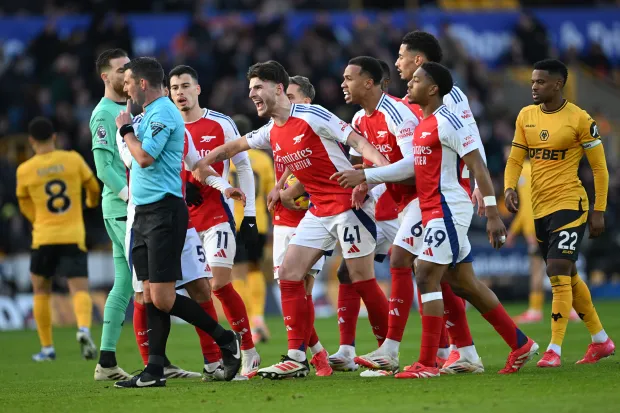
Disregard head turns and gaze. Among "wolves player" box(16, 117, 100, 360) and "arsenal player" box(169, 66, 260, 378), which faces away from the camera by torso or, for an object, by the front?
the wolves player

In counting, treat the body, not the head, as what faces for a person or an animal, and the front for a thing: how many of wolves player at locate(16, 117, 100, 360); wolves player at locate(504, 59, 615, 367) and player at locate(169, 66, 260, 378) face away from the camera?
1

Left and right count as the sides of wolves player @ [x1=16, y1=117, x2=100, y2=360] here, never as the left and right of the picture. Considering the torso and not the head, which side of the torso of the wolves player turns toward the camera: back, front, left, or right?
back

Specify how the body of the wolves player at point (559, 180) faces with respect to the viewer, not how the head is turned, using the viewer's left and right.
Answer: facing the viewer and to the left of the viewer

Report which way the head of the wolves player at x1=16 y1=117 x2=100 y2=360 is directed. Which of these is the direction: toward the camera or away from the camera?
away from the camera

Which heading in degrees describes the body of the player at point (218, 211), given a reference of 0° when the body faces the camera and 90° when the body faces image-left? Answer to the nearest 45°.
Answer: approximately 45°

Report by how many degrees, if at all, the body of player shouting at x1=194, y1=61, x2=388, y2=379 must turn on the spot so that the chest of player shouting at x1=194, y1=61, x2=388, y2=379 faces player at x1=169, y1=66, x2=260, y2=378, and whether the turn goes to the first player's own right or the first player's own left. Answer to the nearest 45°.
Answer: approximately 90° to the first player's own right

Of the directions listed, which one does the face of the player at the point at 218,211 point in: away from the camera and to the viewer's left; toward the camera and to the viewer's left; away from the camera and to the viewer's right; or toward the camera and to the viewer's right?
toward the camera and to the viewer's left

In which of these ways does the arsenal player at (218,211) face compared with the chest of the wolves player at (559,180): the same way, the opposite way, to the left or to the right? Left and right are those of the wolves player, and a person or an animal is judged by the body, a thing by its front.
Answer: the same way

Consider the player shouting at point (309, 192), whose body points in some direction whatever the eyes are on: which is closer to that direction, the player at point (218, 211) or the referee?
the referee

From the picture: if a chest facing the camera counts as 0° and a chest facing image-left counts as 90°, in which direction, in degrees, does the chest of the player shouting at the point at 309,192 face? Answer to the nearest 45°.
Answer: approximately 45°

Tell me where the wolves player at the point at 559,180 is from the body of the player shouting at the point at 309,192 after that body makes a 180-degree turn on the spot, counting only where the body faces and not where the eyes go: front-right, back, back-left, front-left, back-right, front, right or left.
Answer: front-right

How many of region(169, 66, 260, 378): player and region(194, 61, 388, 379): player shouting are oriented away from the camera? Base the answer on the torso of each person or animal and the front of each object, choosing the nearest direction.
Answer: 0

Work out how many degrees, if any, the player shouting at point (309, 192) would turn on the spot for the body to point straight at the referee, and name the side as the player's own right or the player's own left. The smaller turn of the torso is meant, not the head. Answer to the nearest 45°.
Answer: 0° — they already face them
